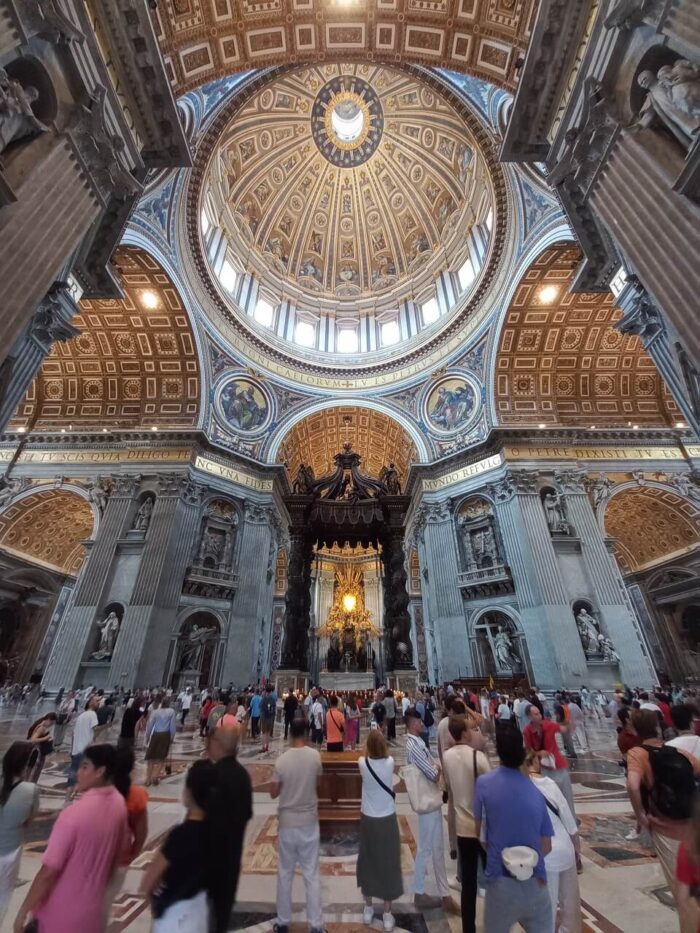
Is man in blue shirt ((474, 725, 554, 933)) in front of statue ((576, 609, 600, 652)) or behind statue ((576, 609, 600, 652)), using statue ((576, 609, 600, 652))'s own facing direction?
in front

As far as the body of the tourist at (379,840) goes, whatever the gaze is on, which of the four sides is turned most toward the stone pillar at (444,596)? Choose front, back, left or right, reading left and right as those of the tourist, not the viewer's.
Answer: front

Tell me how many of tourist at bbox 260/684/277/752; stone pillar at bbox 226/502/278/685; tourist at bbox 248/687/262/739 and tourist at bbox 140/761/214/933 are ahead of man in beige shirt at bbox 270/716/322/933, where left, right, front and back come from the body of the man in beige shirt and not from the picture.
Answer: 3

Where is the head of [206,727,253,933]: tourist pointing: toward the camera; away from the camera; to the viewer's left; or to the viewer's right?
away from the camera

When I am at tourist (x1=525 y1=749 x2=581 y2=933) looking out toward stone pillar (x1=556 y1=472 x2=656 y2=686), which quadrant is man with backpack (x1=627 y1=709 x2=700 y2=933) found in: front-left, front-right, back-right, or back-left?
back-right

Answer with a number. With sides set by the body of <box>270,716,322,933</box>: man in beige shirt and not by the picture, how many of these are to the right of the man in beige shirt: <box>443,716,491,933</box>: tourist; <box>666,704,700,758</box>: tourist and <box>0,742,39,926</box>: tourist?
2

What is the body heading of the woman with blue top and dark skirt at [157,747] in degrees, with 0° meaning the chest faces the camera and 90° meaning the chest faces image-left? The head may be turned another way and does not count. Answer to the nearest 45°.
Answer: approximately 180°

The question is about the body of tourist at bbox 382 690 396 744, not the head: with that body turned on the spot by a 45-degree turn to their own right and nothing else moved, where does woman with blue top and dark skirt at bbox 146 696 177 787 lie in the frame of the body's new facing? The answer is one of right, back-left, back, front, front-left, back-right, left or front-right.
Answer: back

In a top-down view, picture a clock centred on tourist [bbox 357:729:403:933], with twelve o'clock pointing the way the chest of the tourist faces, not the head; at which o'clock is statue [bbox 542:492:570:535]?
The statue is roughly at 1 o'clock from the tourist.

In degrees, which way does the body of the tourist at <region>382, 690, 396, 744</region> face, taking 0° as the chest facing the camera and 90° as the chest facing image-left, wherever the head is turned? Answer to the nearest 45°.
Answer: approximately 180°

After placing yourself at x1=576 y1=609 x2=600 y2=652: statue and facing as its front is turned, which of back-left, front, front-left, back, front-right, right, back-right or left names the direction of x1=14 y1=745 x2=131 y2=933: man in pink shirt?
front-left

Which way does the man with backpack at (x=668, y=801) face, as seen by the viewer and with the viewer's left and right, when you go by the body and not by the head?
facing away from the viewer and to the left of the viewer

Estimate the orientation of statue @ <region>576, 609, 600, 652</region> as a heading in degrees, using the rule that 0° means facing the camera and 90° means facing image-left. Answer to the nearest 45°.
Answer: approximately 45°

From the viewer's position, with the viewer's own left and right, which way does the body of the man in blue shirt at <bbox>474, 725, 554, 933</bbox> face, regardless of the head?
facing away from the viewer

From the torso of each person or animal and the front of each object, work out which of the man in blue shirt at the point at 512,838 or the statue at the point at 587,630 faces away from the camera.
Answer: the man in blue shirt

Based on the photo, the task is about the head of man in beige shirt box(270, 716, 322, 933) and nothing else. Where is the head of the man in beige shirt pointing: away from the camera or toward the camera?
away from the camera

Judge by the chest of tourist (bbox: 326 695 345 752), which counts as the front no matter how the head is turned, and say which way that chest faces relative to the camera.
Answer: away from the camera

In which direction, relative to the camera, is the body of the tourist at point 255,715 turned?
away from the camera
